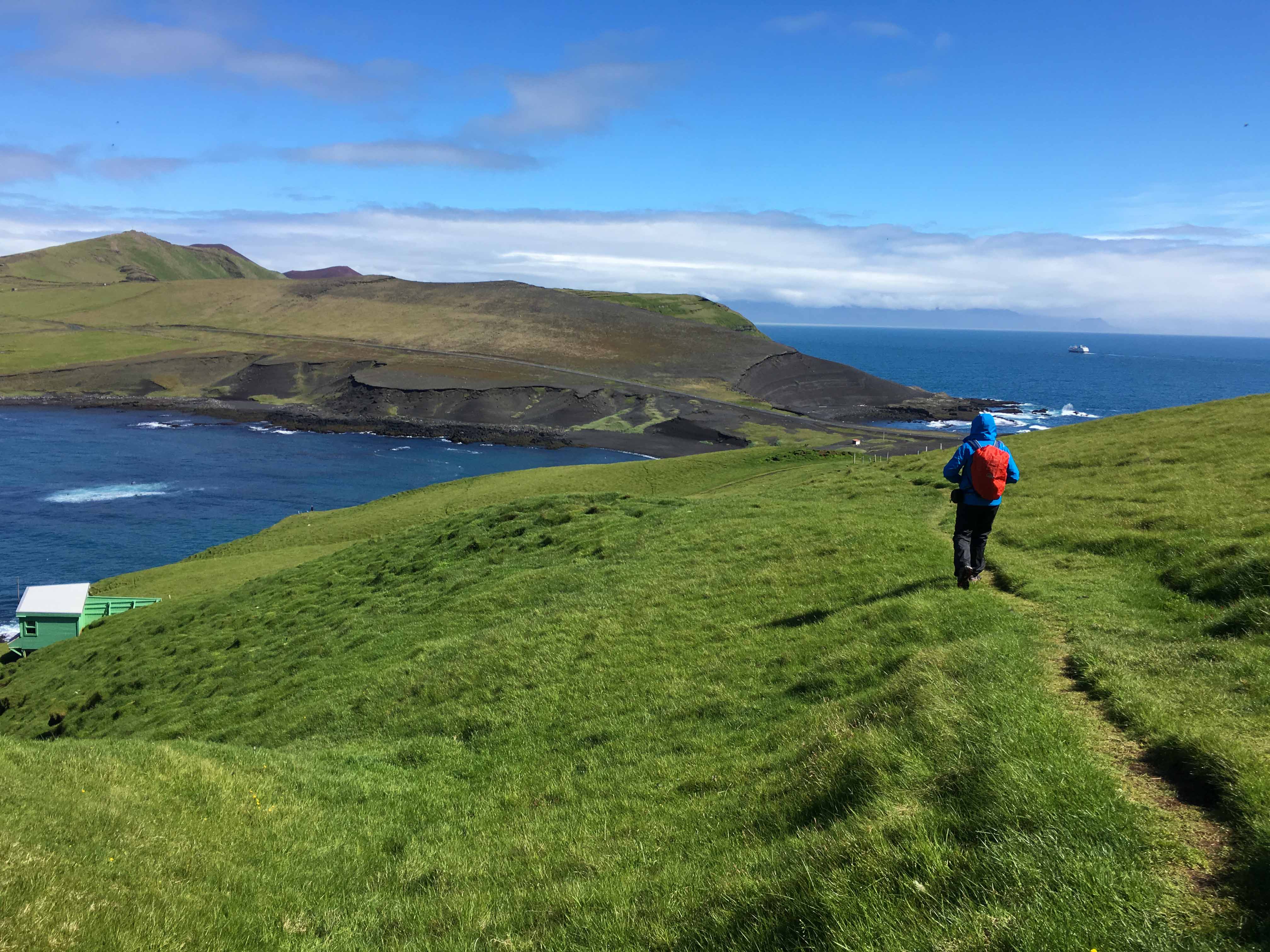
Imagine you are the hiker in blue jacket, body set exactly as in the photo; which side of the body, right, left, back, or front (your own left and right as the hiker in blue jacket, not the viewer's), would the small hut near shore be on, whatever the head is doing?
left

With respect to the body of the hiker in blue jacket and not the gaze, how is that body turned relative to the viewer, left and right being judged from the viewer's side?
facing away from the viewer
